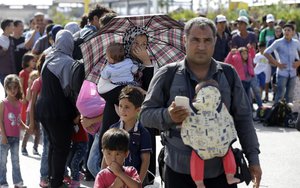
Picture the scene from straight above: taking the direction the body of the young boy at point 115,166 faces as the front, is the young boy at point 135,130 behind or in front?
behind

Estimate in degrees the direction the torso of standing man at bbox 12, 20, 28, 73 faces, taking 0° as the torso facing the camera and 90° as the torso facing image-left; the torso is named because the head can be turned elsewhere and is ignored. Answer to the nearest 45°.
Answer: approximately 315°

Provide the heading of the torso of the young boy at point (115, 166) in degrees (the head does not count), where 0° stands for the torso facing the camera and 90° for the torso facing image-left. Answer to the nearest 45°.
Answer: approximately 0°

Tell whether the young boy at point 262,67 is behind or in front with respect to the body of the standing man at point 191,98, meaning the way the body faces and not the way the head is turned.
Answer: behind

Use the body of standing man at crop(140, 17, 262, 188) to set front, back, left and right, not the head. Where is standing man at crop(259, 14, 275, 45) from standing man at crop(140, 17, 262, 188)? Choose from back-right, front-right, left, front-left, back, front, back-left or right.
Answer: back

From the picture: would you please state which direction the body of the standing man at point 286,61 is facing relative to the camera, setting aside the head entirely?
toward the camera

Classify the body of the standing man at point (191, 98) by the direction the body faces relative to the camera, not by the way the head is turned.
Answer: toward the camera
